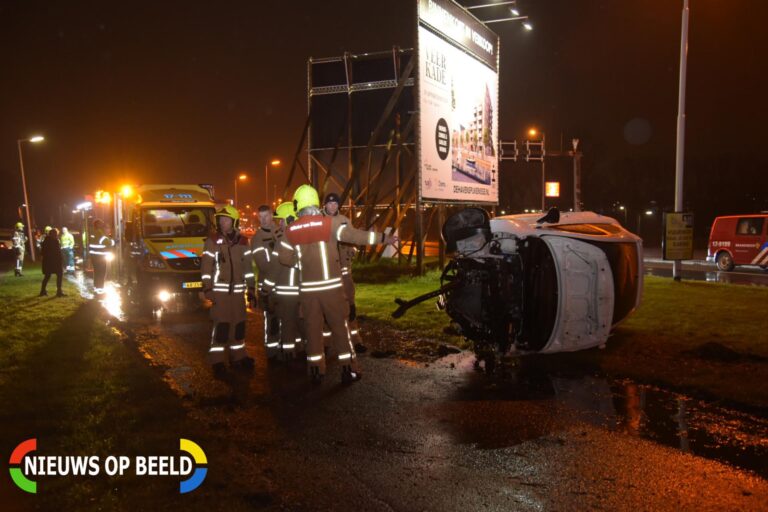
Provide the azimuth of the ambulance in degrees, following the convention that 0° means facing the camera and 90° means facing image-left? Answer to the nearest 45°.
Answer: approximately 315°

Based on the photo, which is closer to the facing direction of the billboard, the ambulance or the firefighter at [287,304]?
the firefighter

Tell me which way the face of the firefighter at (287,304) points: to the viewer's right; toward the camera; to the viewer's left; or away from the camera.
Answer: away from the camera

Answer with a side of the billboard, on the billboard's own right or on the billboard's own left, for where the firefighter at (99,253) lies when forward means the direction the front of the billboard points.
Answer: on the billboard's own right

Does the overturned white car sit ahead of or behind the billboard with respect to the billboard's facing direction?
ahead

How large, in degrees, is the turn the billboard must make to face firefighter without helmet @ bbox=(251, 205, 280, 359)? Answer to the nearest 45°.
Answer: approximately 45° to its right

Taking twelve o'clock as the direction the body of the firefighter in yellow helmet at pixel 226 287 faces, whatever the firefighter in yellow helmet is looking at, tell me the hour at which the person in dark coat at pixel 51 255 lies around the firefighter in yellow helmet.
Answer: The person in dark coat is roughly at 5 o'clock from the firefighter in yellow helmet.

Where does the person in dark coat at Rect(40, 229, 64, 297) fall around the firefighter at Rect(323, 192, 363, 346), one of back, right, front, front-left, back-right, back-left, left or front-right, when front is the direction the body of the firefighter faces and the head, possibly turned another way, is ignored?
back-right

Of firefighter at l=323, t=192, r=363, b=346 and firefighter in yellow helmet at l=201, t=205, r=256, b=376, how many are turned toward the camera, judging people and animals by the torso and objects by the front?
2

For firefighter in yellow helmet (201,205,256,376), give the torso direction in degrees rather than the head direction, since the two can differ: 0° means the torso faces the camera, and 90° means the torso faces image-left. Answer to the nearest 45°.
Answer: approximately 0°

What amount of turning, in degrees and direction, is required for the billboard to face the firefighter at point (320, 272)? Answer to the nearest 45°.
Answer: approximately 45° to its right

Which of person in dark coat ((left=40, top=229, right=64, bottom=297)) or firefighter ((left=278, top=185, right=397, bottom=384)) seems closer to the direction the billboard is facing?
the firefighter
